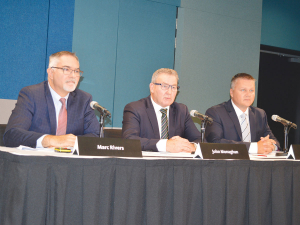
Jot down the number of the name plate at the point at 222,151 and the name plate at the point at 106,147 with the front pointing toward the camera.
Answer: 2

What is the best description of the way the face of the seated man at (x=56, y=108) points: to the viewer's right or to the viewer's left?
to the viewer's right

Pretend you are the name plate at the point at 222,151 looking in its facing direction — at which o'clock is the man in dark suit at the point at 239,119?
The man in dark suit is roughly at 6 o'clock from the name plate.

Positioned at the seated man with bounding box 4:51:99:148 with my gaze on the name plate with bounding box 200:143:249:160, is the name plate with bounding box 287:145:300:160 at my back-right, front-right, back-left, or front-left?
front-left

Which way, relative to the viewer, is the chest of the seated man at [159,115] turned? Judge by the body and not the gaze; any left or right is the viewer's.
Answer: facing the viewer and to the right of the viewer

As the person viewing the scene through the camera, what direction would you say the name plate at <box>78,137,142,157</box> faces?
facing the viewer

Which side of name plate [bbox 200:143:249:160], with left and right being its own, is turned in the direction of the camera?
front

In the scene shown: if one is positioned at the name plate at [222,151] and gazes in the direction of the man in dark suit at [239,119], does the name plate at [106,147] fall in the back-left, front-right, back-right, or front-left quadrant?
back-left

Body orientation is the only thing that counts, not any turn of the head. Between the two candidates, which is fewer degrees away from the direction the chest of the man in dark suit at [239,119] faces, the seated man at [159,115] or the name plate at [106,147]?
the name plate

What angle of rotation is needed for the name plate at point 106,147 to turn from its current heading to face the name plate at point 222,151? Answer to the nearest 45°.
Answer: approximately 90° to its left

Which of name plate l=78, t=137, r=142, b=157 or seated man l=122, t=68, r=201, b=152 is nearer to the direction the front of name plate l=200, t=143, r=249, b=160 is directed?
the name plate
